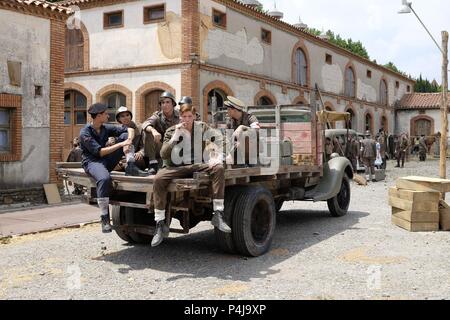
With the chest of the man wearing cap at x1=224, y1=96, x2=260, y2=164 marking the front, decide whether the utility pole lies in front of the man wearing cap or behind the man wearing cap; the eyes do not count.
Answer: behind

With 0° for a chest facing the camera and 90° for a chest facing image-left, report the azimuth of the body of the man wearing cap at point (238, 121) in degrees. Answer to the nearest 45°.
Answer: approximately 45°

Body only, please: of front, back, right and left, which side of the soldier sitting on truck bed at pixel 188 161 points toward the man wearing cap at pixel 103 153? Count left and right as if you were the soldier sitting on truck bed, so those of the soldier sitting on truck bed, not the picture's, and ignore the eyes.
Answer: right

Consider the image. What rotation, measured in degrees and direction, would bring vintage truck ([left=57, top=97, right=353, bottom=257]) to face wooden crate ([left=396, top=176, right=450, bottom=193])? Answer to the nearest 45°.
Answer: approximately 45° to its right

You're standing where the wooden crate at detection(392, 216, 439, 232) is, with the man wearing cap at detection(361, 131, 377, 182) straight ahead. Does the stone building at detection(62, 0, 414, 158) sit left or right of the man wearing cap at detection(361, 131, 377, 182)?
left

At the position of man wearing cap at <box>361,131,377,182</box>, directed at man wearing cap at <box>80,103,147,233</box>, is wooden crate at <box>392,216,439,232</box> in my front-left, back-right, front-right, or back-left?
front-left

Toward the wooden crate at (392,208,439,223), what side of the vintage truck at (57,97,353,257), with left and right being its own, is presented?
right

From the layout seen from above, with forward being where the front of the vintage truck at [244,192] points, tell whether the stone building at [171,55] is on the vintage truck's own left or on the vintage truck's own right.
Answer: on the vintage truck's own left

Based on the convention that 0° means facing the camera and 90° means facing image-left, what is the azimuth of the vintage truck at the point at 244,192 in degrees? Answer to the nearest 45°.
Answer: approximately 225°

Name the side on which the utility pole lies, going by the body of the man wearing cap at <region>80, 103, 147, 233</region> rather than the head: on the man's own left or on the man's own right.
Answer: on the man's own left

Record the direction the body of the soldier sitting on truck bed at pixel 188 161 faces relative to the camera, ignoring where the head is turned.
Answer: toward the camera
